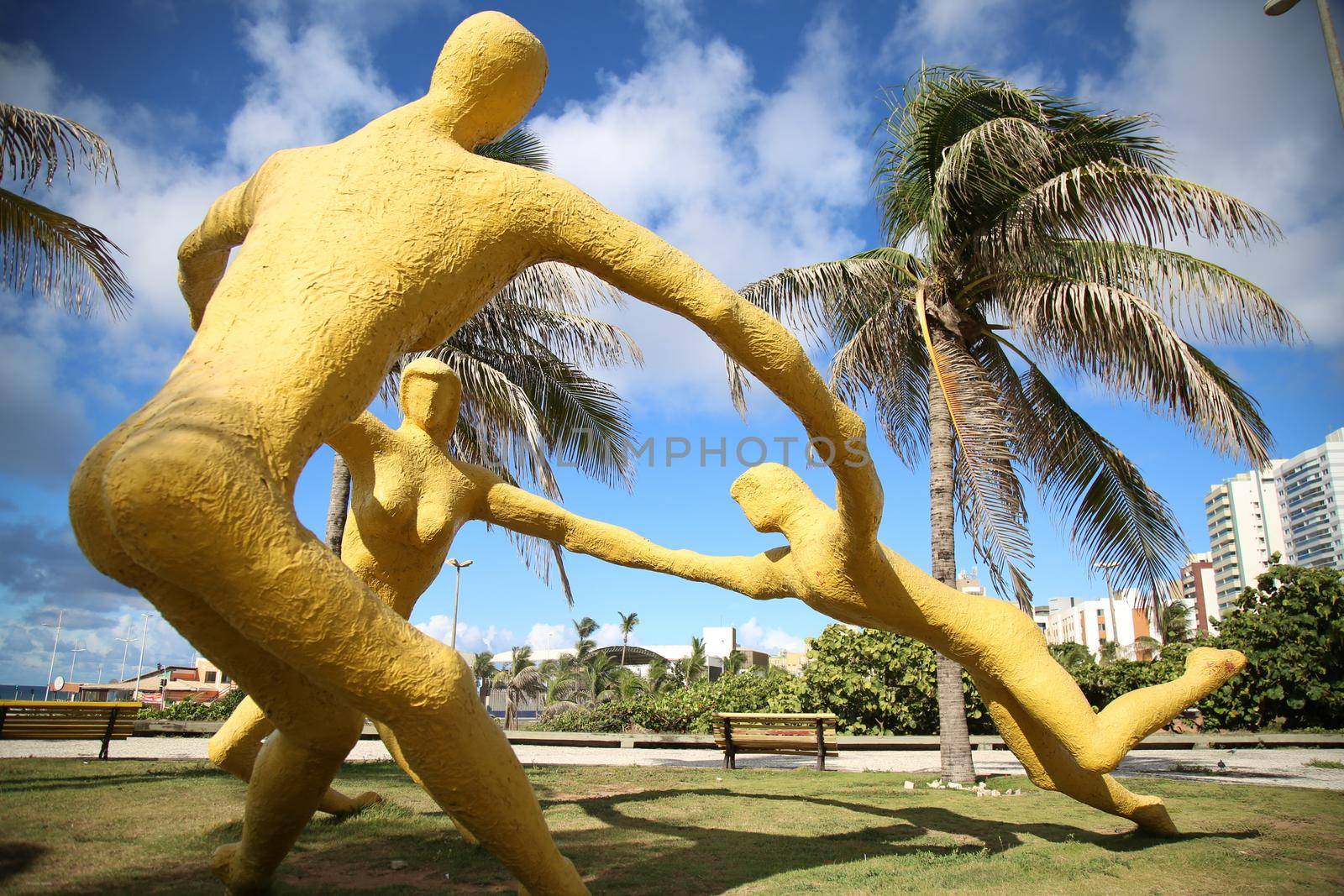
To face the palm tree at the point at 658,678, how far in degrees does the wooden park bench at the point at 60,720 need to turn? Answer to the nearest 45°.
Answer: approximately 45° to its right

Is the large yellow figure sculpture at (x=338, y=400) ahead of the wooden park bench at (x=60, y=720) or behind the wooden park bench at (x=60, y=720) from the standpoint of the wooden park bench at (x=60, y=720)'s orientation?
behind

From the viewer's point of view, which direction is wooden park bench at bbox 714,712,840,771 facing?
away from the camera

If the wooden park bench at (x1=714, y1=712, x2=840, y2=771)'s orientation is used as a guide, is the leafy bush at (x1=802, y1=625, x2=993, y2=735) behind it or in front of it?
in front

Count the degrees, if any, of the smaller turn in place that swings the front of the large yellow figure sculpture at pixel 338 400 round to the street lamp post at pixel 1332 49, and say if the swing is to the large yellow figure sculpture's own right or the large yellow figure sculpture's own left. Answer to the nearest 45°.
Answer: approximately 45° to the large yellow figure sculpture's own right

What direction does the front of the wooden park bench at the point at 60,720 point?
away from the camera

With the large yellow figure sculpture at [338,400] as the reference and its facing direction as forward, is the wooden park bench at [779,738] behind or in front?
in front

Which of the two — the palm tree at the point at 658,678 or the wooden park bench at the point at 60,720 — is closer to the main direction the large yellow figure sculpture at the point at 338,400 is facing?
the palm tree

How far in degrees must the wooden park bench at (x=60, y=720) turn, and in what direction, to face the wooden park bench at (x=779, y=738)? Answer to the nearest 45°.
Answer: approximately 90° to its right

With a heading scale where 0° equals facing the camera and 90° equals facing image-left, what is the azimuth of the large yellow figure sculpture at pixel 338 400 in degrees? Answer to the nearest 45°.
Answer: approximately 225°

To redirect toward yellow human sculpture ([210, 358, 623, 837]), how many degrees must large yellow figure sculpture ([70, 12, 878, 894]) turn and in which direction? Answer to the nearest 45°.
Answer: approximately 45° to its left
